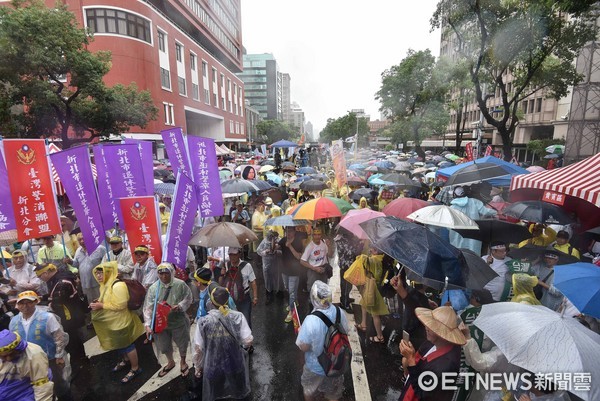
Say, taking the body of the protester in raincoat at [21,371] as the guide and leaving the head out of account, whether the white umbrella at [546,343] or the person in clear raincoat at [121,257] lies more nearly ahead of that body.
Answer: the white umbrella

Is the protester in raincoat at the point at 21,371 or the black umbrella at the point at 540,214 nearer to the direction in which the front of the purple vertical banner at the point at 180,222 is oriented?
the protester in raincoat

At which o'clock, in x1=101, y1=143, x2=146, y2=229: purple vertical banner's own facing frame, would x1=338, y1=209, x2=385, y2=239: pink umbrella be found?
The pink umbrella is roughly at 10 o'clock from the purple vertical banner.

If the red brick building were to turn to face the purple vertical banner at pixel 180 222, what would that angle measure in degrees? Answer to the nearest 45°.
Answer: approximately 45° to its right

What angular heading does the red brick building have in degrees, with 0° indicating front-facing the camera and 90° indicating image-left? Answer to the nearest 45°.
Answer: approximately 315°

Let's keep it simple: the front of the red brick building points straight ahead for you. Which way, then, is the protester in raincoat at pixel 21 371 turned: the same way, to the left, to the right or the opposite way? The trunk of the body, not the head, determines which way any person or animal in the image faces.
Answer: to the right

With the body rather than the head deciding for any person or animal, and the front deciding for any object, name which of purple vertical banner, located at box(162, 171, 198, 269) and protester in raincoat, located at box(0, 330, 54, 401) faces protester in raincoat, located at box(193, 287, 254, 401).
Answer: the purple vertical banner
